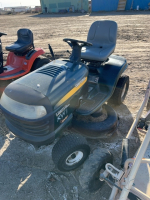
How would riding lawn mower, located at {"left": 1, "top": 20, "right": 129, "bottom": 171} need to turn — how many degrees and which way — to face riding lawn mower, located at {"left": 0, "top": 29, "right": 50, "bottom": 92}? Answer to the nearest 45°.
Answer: approximately 135° to its right

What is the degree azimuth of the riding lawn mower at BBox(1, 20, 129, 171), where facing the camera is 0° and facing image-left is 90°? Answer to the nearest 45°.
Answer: approximately 45°

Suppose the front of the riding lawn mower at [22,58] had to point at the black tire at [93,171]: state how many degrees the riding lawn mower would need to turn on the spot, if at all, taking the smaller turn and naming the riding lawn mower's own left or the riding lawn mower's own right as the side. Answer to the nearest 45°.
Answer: approximately 45° to the riding lawn mower's own left

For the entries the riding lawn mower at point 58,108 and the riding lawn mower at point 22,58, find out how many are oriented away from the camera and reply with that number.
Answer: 0
